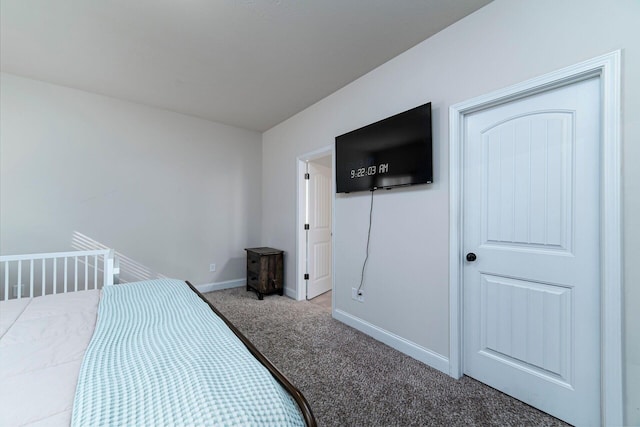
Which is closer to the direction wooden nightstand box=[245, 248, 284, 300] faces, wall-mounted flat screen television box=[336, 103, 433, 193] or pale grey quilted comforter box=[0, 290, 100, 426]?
the pale grey quilted comforter

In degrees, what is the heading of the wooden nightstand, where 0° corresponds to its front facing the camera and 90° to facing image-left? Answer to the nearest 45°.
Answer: approximately 45°

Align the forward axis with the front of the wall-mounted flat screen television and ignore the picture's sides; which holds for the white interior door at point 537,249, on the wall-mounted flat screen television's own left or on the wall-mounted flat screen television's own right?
on the wall-mounted flat screen television's own left

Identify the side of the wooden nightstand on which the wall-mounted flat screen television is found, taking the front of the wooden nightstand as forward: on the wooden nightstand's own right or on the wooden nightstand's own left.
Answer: on the wooden nightstand's own left

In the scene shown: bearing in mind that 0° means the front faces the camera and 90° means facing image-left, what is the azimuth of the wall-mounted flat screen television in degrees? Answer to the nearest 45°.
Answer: approximately 45°

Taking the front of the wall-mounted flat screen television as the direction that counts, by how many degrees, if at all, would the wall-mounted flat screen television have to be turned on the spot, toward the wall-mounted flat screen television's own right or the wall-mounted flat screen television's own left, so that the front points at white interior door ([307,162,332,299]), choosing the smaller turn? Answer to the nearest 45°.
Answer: approximately 90° to the wall-mounted flat screen television's own right
